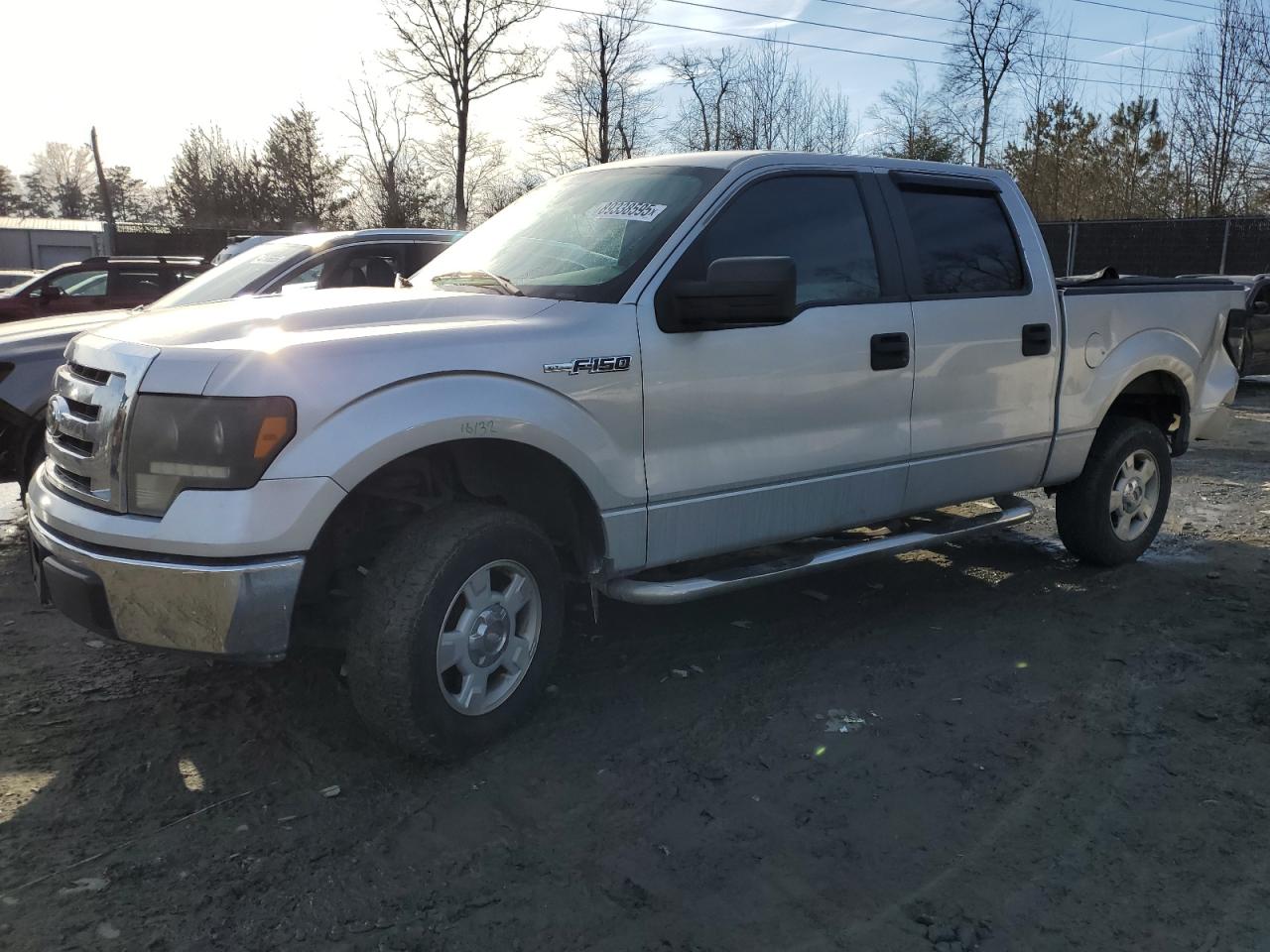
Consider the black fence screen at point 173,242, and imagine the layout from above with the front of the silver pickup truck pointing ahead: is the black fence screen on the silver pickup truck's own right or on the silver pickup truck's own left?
on the silver pickup truck's own right

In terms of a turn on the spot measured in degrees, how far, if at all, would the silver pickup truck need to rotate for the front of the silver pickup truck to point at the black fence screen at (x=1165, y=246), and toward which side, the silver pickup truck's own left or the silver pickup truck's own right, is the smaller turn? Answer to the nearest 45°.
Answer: approximately 180°

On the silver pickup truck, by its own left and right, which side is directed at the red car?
right

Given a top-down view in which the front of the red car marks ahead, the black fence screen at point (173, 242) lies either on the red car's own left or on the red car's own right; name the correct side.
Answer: on the red car's own right

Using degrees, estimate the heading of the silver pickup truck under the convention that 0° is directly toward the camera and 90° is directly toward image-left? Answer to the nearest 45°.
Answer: approximately 45°

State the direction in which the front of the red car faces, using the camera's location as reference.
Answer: facing to the left of the viewer

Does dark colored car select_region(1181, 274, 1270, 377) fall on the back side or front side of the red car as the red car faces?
on the back side

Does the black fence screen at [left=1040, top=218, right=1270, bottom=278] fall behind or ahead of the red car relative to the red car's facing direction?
behind

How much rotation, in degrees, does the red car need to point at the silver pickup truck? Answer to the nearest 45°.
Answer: approximately 90° to its left
